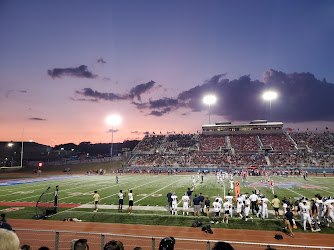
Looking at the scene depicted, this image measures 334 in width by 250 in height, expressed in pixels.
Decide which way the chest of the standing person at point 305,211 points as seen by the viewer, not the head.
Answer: away from the camera

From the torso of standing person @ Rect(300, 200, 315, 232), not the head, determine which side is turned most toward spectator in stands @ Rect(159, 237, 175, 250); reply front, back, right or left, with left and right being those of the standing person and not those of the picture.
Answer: front

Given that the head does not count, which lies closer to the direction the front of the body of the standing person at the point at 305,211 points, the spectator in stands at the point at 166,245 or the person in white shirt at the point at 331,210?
the person in white shirt

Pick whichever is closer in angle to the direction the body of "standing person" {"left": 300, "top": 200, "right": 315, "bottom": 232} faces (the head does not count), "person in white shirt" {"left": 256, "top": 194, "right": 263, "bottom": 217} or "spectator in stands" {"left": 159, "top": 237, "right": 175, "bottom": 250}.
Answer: the person in white shirt

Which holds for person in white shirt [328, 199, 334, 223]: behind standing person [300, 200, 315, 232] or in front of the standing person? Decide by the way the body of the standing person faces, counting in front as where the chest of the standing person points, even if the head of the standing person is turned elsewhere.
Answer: in front
